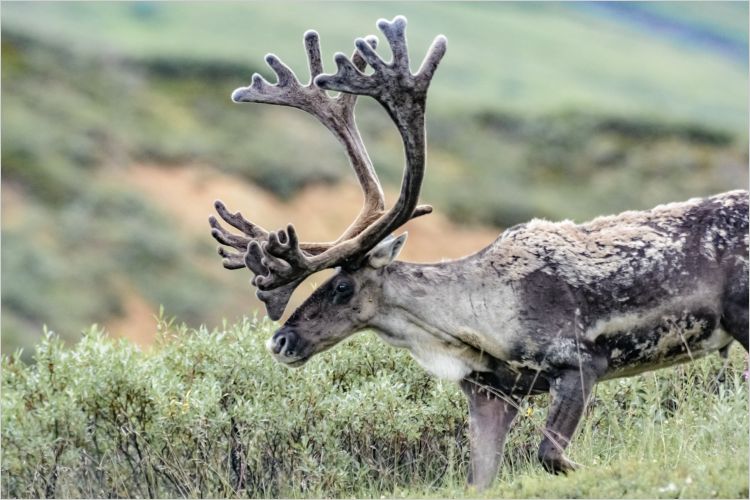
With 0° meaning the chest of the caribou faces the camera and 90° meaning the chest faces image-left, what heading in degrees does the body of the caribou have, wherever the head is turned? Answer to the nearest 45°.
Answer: approximately 90°
